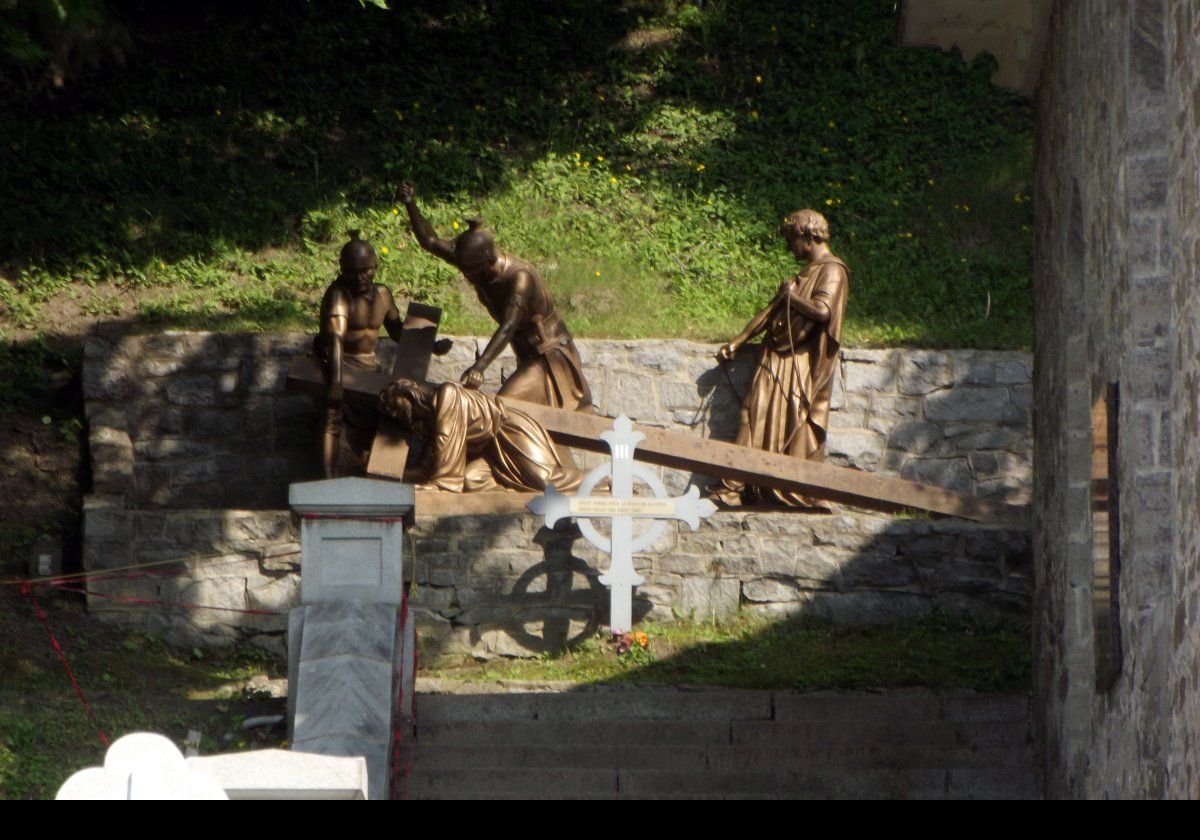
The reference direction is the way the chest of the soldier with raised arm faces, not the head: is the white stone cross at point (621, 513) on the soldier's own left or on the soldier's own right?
on the soldier's own left

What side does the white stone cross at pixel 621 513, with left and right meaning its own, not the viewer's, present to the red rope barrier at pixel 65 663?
right

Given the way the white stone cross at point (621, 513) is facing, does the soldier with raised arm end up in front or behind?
behind

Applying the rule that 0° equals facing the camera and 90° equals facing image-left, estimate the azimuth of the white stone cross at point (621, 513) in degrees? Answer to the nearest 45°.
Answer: approximately 0°

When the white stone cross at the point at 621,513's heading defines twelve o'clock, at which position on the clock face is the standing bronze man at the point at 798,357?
The standing bronze man is roughly at 7 o'clock from the white stone cross.

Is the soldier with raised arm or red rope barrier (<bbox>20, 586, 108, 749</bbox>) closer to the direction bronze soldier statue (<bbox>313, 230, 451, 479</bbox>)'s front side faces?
the soldier with raised arm

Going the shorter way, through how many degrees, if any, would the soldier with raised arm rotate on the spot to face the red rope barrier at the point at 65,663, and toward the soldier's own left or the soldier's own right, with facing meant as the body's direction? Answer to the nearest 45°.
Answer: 0° — they already face it
